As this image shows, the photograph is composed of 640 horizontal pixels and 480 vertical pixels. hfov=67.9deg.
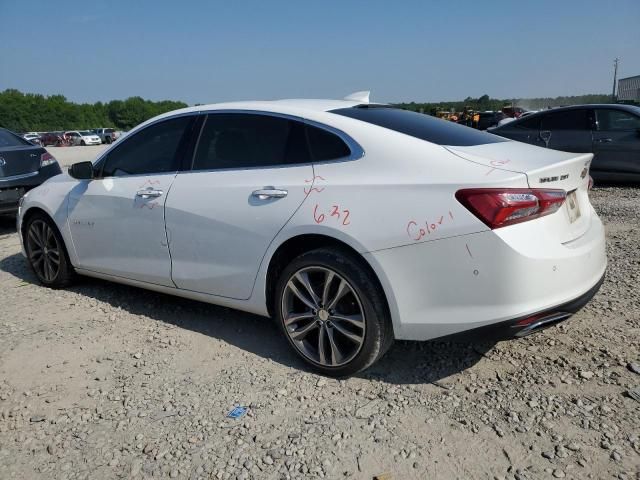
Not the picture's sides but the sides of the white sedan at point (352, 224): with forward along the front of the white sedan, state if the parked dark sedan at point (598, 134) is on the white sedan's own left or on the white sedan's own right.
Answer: on the white sedan's own right

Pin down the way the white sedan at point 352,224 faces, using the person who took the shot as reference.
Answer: facing away from the viewer and to the left of the viewer

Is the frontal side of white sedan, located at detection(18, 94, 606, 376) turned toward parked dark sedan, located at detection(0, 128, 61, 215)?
yes
